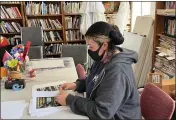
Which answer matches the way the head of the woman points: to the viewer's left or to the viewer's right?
to the viewer's left

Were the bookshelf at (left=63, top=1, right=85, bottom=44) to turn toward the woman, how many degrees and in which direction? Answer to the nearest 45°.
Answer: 0° — it already faces them

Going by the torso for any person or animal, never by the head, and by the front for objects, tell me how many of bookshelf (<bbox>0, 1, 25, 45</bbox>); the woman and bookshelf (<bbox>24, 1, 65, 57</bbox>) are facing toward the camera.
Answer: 2

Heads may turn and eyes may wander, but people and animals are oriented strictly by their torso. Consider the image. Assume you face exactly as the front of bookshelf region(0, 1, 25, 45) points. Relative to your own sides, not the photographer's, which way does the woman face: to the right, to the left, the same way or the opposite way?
to the right

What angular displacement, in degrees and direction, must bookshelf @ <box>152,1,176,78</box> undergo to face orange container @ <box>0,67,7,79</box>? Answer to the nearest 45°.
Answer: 0° — it already faces it

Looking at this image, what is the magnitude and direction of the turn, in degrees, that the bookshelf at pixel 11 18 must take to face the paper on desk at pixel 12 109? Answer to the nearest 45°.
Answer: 0° — it already faces it
